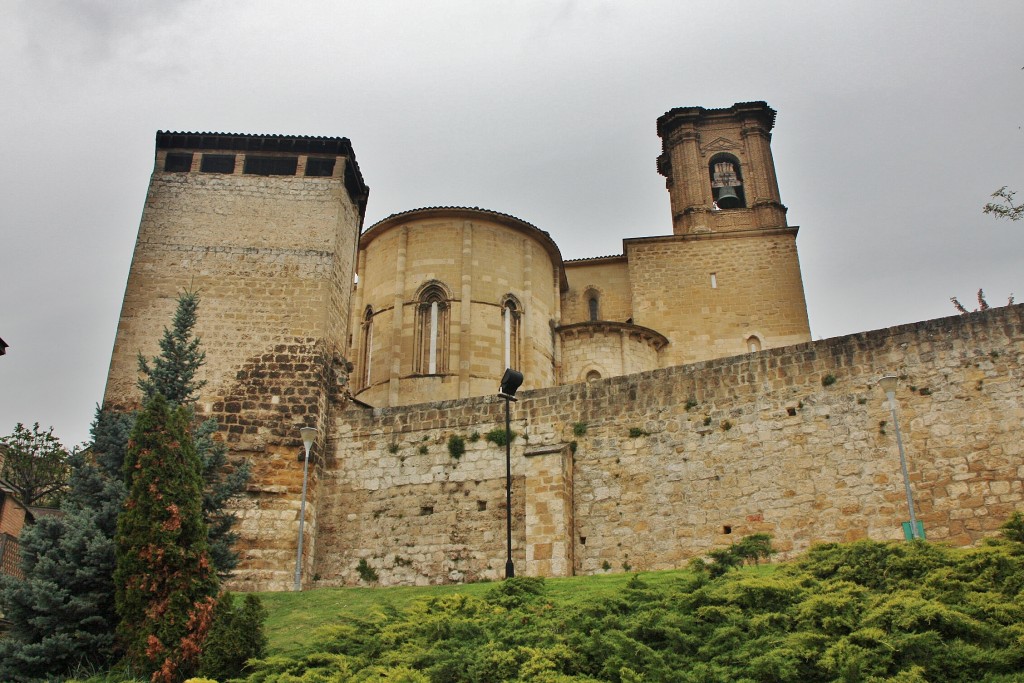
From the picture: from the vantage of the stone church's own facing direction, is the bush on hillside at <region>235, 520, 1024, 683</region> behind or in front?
behind

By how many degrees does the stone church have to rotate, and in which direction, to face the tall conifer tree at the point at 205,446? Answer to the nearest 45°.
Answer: approximately 135° to its left

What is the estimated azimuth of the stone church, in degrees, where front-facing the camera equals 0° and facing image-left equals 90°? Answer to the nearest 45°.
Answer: approximately 180°
